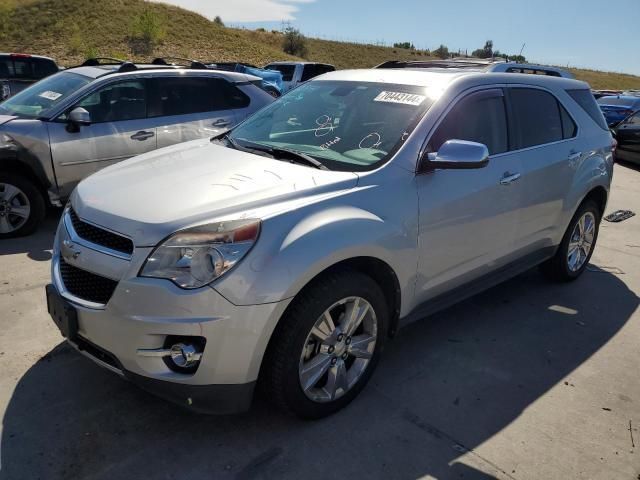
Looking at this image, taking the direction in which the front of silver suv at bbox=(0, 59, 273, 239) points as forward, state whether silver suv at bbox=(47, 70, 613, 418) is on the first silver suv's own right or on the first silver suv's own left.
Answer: on the first silver suv's own left

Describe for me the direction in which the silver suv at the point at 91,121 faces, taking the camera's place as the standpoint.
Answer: facing the viewer and to the left of the viewer

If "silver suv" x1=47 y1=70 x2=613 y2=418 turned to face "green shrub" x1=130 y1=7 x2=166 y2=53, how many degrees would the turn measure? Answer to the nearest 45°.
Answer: approximately 135° to its right

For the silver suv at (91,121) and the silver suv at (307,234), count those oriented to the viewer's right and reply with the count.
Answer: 0

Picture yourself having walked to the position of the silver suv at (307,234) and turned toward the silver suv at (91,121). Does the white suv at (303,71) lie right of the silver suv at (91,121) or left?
right

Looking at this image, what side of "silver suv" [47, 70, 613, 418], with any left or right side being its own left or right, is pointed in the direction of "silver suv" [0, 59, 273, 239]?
right

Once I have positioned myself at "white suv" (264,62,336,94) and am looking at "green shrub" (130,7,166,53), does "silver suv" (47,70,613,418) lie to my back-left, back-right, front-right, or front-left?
back-left

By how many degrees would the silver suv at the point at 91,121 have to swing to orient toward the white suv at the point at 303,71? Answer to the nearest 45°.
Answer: approximately 180°

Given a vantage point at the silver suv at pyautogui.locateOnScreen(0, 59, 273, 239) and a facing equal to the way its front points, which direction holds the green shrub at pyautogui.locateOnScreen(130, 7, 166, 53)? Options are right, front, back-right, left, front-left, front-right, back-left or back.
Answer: back-right

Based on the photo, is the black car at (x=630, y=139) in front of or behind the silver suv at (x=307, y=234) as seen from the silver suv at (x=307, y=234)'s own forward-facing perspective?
behind

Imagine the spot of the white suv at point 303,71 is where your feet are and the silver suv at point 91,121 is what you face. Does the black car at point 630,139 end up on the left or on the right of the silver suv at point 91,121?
left
